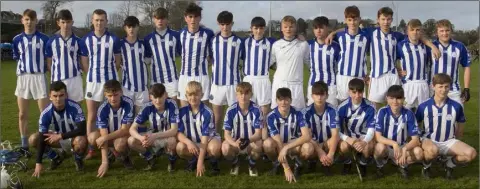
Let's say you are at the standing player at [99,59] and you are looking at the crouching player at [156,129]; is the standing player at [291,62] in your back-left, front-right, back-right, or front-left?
front-left

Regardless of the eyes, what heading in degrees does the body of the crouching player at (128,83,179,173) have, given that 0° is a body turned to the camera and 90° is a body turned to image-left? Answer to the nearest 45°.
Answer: approximately 0°

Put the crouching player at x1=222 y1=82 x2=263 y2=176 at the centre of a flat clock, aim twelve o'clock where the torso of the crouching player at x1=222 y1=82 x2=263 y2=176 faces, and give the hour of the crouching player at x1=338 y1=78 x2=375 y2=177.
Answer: the crouching player at x1=338 y1=78 x2=375 y2=177 is roughly at 9 o'clock from the crouching player at x1=222 y1=82 x2=263 y2=176.

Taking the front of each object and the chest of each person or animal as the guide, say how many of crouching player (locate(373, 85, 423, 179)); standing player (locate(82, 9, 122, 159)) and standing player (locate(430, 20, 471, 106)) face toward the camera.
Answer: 3

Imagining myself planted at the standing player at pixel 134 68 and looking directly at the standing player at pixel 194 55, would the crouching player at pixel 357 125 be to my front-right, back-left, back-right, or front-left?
front-right

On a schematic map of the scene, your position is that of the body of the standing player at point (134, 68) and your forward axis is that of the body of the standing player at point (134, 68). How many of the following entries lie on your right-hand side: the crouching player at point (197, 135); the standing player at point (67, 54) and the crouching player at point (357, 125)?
1

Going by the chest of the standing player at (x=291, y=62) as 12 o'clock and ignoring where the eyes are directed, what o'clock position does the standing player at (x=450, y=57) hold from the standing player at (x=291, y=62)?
the standing player at (x=450, y=57) is roughly at 9 o'clock from the standing player at (x=291, y=62).

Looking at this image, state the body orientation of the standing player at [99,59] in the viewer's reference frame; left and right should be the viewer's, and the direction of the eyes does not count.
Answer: facing the viewer

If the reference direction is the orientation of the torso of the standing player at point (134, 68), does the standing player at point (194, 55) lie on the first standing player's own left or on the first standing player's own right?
on the first standing player's own left

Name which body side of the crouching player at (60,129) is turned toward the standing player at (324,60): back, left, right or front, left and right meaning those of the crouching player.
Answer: left

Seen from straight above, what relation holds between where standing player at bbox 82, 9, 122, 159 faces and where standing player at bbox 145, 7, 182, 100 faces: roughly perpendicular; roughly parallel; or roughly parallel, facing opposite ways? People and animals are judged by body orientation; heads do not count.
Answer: roughly parallel

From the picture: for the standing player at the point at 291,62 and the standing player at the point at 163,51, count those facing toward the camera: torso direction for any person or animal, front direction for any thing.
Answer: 2

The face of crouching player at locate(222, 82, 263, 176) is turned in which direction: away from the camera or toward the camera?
toward the camera

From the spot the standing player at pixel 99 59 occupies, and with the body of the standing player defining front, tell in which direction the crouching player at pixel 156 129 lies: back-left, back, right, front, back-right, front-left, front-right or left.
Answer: front-left

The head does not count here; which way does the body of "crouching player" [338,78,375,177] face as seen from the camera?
toward the camera
